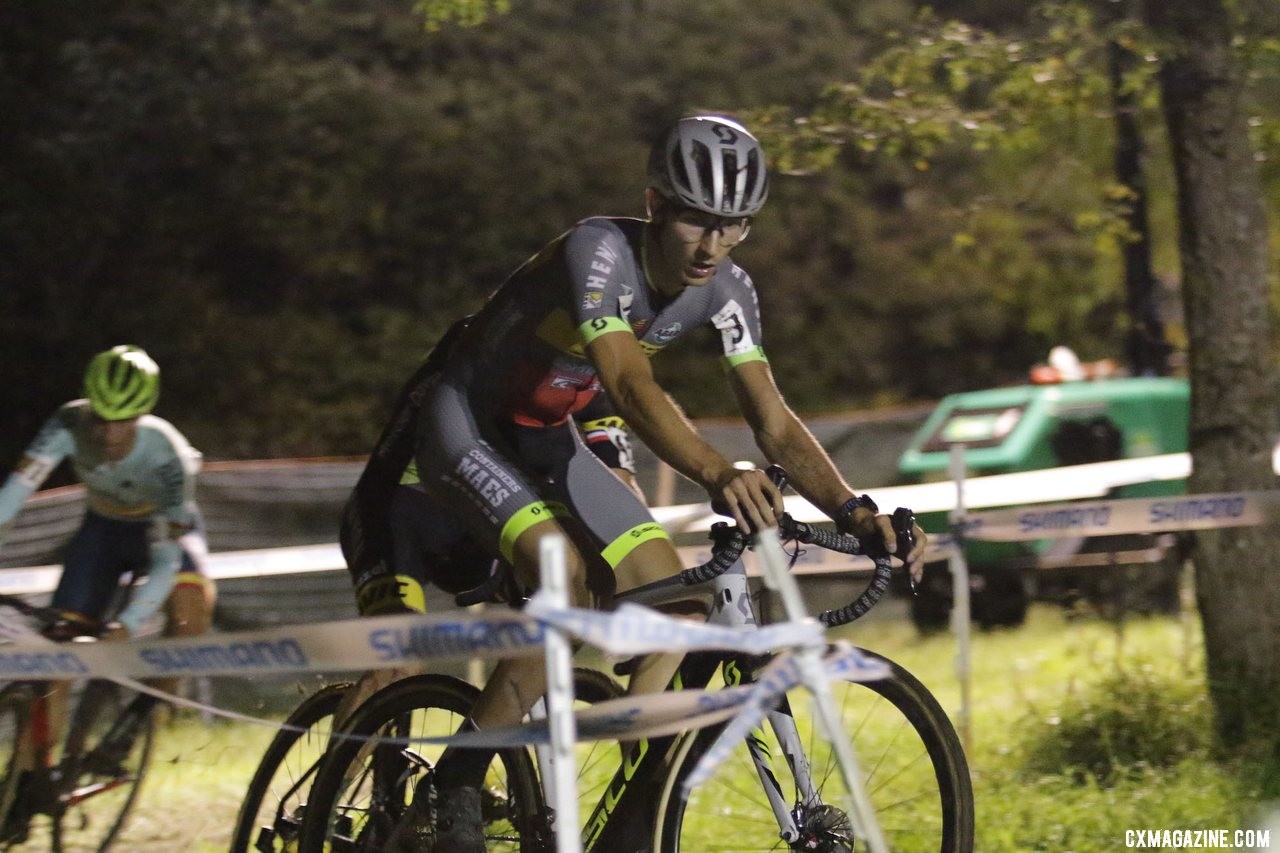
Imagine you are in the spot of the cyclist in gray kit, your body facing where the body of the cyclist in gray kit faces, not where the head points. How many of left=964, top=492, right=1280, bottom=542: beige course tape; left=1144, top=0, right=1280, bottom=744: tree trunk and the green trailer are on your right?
0

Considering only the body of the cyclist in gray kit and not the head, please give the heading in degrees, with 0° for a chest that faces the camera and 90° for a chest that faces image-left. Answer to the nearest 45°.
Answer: approximately 315°

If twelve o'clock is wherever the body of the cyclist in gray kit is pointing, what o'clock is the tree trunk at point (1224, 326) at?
The tree trunk is roughly at 9 o'clock from the cyclist in gray kit.

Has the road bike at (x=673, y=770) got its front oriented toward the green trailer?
no

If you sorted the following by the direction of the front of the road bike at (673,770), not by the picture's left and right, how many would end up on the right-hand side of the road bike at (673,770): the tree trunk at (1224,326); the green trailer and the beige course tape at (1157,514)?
0

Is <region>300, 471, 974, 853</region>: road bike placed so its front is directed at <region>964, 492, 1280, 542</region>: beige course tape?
no

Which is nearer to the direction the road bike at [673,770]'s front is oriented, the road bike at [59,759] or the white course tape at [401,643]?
the white course tape

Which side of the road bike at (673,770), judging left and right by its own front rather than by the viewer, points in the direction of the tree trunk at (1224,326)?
left

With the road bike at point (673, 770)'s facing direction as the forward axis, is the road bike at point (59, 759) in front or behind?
behind

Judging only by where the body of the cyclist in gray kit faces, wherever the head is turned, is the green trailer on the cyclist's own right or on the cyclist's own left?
on the cyclist's own left

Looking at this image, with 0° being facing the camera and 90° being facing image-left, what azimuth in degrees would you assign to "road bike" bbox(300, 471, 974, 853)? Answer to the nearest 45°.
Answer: approximately 315°

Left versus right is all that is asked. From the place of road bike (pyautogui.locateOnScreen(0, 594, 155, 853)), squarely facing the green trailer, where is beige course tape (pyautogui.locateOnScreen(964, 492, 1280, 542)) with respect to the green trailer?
right

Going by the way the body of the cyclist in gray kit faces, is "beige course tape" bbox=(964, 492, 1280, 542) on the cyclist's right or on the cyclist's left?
on the cyclist's left

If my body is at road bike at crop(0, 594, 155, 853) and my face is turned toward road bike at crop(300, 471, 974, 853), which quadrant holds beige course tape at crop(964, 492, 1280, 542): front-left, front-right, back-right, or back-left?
front-left
